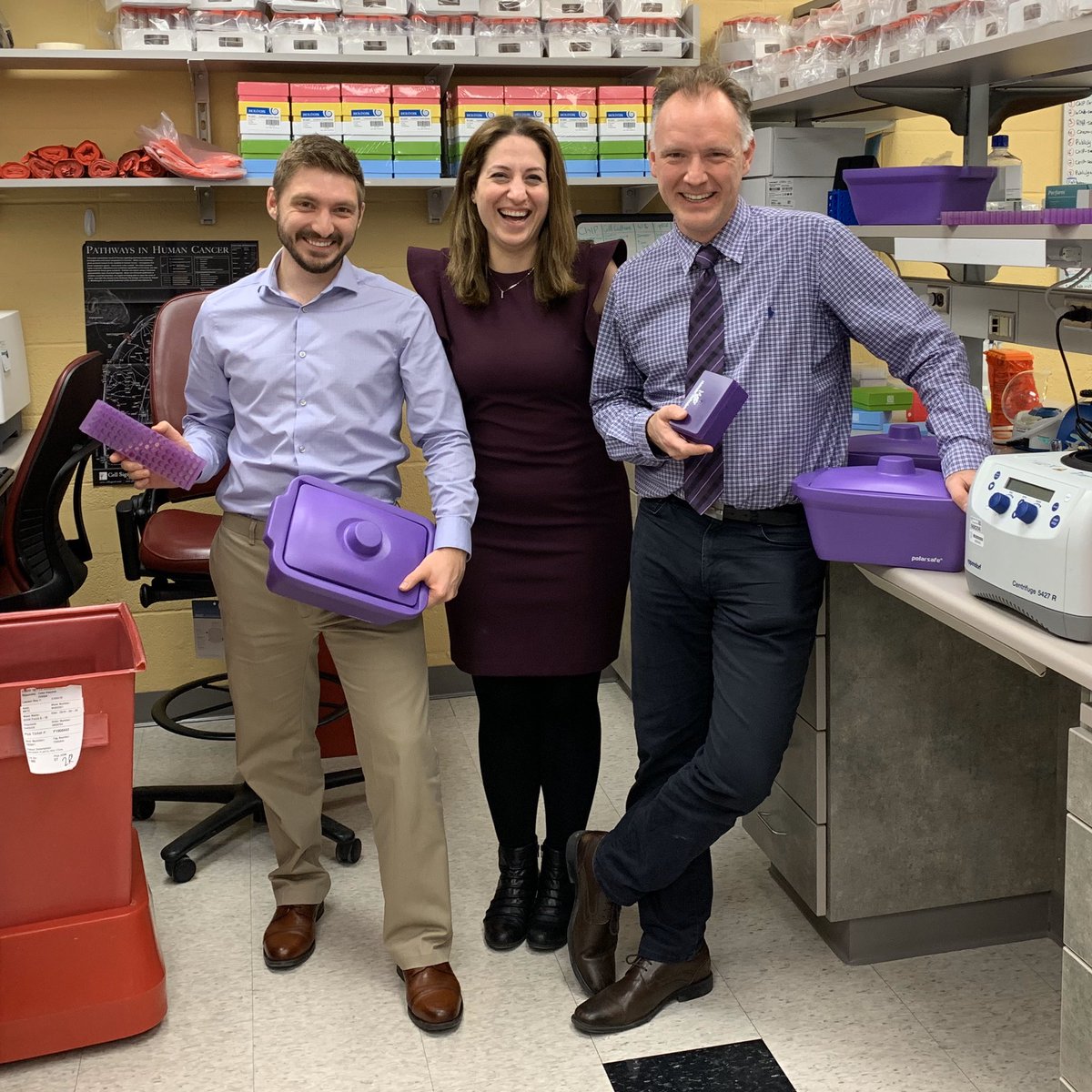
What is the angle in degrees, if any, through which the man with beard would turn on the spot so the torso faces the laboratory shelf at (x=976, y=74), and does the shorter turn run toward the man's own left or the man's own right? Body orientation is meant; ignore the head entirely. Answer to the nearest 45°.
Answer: approximately 90° to the man's own left

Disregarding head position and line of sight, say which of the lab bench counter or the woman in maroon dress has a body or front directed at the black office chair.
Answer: the lab bench counter

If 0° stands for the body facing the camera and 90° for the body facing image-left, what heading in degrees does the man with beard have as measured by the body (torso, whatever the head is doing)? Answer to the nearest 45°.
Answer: approximately 0°

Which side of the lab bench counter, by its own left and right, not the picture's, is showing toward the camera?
left

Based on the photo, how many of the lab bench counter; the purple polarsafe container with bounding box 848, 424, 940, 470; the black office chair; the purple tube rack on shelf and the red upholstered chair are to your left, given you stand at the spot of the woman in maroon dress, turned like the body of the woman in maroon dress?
3

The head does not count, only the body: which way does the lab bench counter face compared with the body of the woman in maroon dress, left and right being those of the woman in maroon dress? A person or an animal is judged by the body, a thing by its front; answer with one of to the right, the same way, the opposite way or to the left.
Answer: to the right

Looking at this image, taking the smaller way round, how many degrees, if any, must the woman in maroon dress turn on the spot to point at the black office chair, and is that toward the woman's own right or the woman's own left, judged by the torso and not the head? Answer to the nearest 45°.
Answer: approximately 135° to the woman's own right
